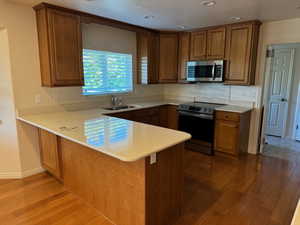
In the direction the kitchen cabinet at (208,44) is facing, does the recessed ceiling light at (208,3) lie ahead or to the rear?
ahead

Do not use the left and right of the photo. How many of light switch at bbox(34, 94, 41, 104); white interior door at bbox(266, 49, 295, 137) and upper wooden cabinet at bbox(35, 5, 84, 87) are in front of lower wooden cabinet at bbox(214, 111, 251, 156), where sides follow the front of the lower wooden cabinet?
2

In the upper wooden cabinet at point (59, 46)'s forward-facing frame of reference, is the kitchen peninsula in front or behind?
in front

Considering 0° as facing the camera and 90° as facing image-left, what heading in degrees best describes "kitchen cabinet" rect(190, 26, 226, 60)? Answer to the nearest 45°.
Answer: approximately 45°
